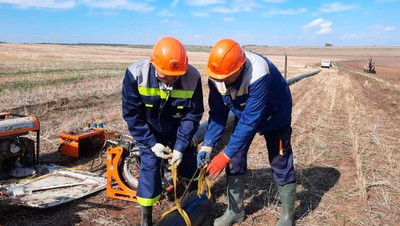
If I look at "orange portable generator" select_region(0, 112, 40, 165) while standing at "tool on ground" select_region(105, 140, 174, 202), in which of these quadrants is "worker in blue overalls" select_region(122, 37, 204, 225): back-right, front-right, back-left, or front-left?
back-left

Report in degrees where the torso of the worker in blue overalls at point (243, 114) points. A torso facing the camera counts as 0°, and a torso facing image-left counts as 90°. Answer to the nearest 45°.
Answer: approximately 45°

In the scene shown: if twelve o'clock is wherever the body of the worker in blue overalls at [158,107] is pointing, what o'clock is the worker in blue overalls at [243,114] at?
the worker in blue overalls at [243,114] is roughly at 9 o'clock from the worker in blue overalls at [158,107].

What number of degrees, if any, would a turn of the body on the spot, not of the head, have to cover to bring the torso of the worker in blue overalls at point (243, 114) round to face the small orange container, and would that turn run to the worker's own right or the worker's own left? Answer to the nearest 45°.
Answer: approximately 90° to the worker's own right

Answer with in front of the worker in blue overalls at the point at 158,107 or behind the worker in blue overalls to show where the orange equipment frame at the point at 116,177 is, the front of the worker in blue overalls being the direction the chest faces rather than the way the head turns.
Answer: behind

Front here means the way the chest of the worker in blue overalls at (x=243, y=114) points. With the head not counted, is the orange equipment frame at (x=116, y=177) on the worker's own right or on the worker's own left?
on the worker's own right

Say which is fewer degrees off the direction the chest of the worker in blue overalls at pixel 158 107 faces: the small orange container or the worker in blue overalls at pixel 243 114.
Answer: the worker in blue overalls

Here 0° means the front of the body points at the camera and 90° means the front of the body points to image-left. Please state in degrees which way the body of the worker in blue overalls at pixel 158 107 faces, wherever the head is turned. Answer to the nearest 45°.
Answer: approximately 0°

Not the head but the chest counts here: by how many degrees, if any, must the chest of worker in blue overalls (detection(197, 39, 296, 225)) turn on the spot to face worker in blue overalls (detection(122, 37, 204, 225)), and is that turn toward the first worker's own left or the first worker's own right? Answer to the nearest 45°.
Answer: approximately 45° to the first worker's own right
